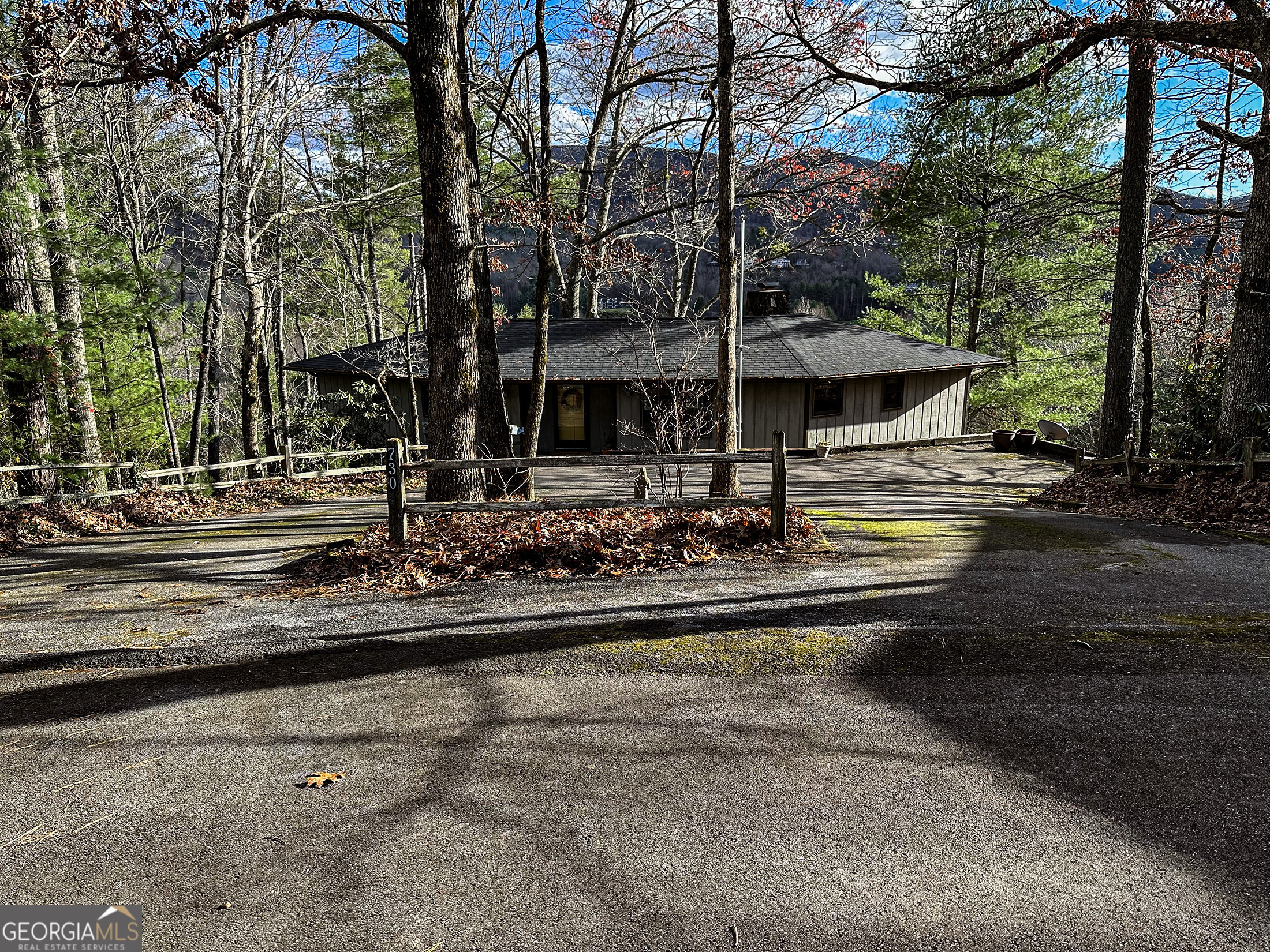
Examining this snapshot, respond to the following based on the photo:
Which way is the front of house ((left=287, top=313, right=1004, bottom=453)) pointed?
toward the camera

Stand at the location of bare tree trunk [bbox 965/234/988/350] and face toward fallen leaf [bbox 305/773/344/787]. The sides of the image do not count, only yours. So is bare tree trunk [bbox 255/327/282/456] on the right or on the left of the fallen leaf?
right

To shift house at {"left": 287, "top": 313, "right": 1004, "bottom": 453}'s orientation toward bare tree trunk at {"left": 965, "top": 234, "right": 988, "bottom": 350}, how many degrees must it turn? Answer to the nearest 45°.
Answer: approximately 135° to its left

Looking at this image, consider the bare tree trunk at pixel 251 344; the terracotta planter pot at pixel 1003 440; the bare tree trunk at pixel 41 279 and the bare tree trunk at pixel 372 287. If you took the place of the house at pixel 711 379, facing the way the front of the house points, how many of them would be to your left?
1

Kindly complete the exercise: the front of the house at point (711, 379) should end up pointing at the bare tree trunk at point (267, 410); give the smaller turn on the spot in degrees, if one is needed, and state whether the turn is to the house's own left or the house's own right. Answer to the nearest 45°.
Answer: approximately 90° to the house's own right

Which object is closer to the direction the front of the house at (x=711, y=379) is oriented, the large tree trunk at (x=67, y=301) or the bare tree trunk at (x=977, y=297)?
the large tree trunk

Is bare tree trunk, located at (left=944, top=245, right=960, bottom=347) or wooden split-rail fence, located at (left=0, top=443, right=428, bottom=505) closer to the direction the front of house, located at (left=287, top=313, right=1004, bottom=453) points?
the wooden split-rail fence

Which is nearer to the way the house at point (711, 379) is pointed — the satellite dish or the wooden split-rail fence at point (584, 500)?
the wooden split-rail fence

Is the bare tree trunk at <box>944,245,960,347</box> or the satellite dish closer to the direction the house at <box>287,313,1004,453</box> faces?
the satellite dish

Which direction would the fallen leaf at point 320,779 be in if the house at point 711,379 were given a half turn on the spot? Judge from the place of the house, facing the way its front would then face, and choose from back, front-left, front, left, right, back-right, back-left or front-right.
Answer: back

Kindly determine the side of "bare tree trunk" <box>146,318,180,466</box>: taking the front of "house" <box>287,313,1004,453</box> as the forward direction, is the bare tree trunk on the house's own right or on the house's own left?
on the house's own right

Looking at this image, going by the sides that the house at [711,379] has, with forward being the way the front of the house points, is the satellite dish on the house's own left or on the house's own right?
on the house's own left

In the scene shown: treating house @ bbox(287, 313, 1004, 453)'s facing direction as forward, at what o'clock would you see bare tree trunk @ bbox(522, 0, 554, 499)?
The bare tree trunk is roughly at 1 o'clock from the house.

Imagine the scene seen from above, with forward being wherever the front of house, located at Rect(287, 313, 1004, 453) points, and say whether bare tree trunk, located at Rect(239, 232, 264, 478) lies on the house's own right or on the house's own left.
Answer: on the house's own right

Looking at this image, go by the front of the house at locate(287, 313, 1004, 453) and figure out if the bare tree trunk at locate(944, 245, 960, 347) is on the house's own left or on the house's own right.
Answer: on the house's own left

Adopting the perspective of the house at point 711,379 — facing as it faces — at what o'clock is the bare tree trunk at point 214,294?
The bare tree trunk is roughly at 2 o'clock from the house.

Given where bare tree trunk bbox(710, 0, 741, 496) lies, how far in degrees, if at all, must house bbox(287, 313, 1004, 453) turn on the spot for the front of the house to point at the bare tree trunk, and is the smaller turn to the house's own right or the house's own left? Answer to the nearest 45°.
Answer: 0° — it already faces it
